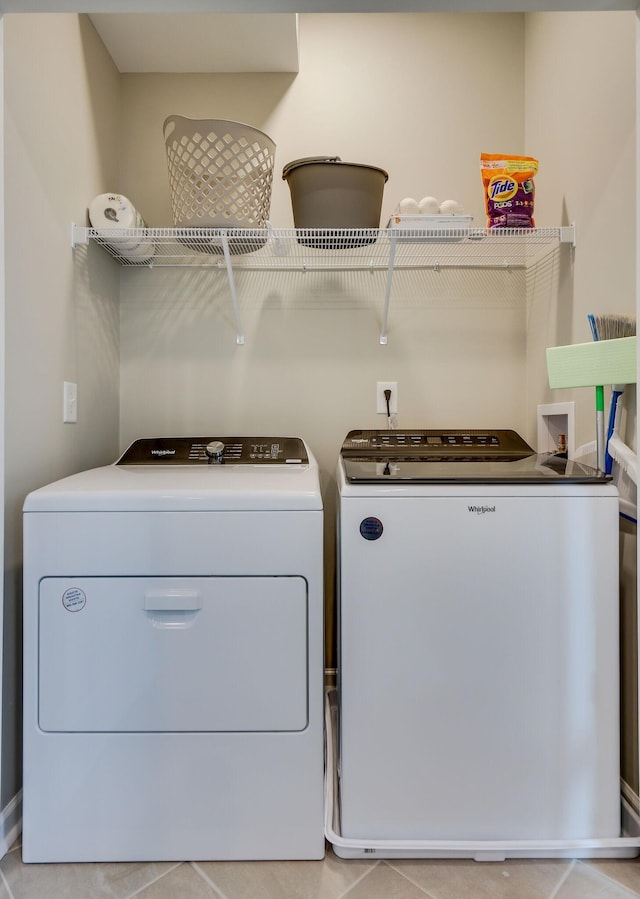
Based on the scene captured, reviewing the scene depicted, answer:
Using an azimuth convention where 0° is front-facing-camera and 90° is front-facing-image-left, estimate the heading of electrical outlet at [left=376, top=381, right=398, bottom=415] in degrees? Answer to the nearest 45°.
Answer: approximately 0°

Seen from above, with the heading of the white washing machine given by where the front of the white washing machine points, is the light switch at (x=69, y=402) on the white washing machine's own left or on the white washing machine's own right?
on the white washing machine's own right

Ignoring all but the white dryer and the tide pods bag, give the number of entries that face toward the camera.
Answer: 2

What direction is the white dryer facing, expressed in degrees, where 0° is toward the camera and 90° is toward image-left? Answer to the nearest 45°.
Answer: approximately 0°
